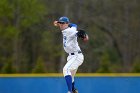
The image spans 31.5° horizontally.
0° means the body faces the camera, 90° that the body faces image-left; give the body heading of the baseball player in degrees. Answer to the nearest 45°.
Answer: approximately 45°
